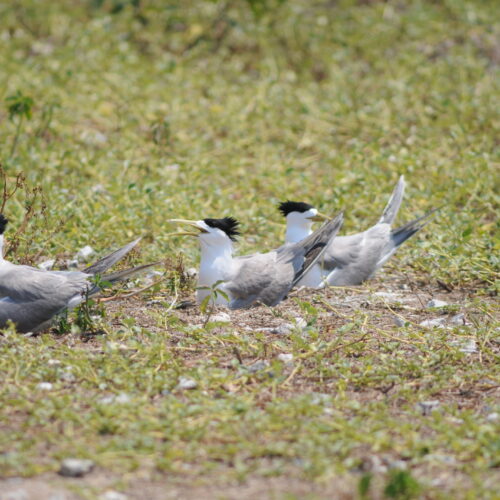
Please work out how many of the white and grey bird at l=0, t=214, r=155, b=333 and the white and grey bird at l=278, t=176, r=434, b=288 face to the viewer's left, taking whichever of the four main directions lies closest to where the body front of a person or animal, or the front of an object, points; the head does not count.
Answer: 2

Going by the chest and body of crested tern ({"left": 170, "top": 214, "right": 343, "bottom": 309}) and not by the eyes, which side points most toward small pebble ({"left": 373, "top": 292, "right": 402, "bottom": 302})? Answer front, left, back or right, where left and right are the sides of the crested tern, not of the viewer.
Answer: back

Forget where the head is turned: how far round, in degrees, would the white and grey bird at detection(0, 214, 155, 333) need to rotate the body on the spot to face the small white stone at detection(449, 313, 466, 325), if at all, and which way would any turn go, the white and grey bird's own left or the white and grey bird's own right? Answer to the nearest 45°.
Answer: approximately 180°

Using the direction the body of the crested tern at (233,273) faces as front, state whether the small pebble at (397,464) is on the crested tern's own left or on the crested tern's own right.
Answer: on the crested tern's own left

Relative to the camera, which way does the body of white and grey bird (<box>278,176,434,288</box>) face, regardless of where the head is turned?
to the viewer's left

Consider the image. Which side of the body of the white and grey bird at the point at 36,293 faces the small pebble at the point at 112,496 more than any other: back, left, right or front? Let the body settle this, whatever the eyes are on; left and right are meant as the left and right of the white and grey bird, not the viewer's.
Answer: left

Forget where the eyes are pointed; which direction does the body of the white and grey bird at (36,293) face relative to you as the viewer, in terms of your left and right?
facing to the left of the viewer

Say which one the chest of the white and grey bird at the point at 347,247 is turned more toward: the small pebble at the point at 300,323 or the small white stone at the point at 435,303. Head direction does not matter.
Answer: the small pebble

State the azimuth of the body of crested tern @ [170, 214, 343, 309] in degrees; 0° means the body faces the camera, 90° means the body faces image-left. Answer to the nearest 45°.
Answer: approximately 90°

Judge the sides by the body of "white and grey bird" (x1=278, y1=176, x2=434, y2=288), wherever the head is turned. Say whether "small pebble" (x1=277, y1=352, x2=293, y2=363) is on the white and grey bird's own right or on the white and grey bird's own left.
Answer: on the white and grey bird's own left

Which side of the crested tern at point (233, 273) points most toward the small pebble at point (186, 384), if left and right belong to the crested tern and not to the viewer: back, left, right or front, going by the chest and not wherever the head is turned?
left

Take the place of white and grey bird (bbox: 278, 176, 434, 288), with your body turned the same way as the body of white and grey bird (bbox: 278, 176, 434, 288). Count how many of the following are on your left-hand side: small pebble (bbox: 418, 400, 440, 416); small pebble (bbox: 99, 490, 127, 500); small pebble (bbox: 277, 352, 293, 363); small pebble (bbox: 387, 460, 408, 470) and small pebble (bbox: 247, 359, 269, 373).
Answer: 5

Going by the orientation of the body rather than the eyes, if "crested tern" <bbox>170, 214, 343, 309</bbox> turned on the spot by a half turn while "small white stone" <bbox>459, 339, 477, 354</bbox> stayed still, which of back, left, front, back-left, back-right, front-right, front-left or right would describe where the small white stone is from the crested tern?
front-right

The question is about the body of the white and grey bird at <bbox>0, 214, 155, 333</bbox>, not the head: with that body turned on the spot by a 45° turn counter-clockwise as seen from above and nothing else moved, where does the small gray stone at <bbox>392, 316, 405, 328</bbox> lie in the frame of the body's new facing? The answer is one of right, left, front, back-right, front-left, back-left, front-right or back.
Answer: back-left
